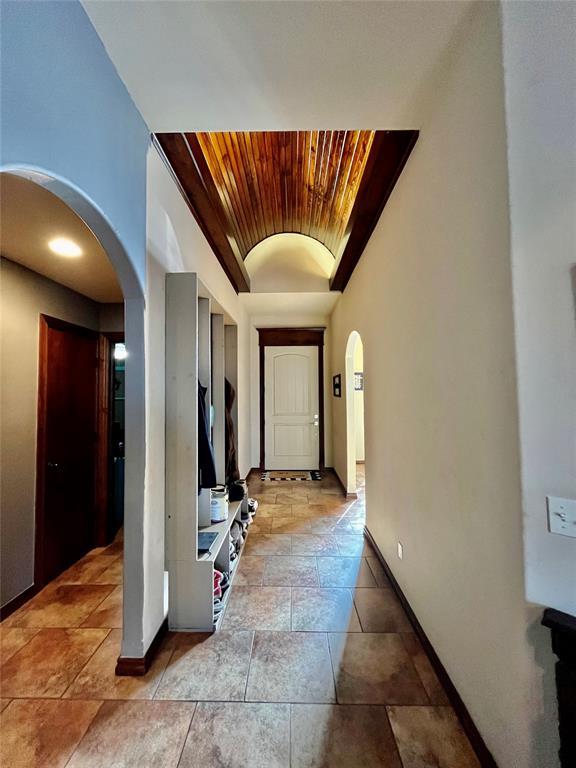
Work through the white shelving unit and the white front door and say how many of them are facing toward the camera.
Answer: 1

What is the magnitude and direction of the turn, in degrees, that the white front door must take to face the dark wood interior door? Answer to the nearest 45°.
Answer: approximately 45° to its right

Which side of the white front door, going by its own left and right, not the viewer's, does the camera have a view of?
front

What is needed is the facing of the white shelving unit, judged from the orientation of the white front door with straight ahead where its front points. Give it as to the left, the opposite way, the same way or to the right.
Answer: to the left

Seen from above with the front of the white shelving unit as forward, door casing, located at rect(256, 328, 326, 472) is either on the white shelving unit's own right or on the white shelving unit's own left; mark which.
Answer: on the white shelving unit's own left

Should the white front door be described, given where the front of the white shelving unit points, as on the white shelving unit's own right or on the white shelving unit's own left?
on the white shelving unit's own left

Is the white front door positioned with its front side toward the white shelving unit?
yes

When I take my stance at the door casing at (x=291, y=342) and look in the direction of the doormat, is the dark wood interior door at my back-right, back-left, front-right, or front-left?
front-right

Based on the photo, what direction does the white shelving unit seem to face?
to the viewer's right

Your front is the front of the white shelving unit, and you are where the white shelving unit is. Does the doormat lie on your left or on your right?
on your left

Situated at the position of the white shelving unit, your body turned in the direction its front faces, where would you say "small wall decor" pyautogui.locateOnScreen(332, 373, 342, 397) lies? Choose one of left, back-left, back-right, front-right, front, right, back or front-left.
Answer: front-left

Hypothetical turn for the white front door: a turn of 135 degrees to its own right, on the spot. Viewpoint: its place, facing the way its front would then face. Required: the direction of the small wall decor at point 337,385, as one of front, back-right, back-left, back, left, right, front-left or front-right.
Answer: back
